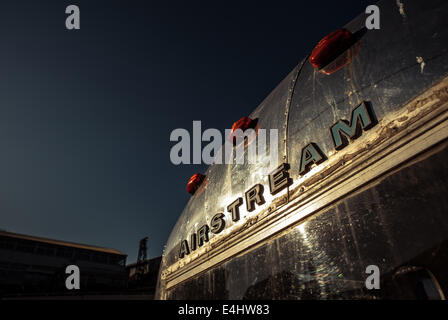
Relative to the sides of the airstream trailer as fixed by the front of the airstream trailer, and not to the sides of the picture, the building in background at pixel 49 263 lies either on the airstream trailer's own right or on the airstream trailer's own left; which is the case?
on the airstream trailer's own left
